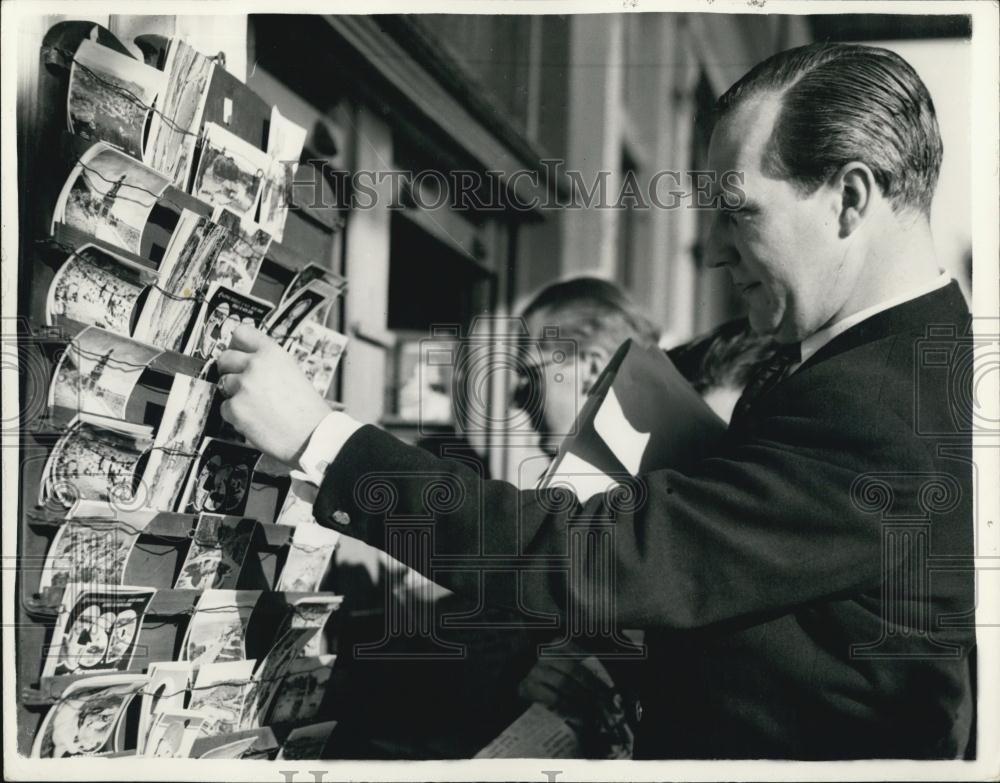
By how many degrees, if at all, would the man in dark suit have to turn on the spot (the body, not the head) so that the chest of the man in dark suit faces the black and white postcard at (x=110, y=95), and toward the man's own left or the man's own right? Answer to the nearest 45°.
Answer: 0° — they already face it

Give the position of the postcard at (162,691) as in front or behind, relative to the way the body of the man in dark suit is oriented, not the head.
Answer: in front

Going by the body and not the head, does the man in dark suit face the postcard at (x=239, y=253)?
yes

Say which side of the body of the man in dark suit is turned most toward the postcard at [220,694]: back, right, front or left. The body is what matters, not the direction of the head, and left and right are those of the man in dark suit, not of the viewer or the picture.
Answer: front

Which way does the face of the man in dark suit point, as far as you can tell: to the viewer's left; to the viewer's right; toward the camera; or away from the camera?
to the viewer's left

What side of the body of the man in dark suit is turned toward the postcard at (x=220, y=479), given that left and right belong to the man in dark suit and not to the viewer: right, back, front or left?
front

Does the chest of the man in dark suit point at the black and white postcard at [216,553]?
yes

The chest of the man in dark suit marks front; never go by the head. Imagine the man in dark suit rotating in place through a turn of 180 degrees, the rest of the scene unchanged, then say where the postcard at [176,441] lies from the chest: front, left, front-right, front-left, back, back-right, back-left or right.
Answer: back

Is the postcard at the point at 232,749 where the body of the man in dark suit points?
yes

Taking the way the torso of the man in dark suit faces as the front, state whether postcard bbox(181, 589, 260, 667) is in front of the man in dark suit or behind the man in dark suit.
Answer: in front

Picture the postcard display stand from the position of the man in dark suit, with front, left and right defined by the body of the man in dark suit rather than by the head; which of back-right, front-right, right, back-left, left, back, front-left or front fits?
front

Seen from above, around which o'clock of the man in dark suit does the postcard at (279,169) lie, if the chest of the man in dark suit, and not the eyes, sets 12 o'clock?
The postcard is roughly at 12 o'clock from the man in dark suit.

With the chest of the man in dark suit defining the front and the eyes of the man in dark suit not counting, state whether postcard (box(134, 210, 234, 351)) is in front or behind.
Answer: in front

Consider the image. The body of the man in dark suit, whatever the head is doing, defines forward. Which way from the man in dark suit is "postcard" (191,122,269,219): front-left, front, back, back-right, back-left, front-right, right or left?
front

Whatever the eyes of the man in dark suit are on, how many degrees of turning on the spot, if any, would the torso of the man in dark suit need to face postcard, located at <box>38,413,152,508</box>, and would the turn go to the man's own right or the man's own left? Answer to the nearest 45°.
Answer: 0° — they already face it

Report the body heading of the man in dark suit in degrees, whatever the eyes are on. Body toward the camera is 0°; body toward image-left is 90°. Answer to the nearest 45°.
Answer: approximately 90°

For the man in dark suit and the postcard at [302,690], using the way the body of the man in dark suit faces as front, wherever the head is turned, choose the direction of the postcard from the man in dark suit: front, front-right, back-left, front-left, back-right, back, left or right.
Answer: front
